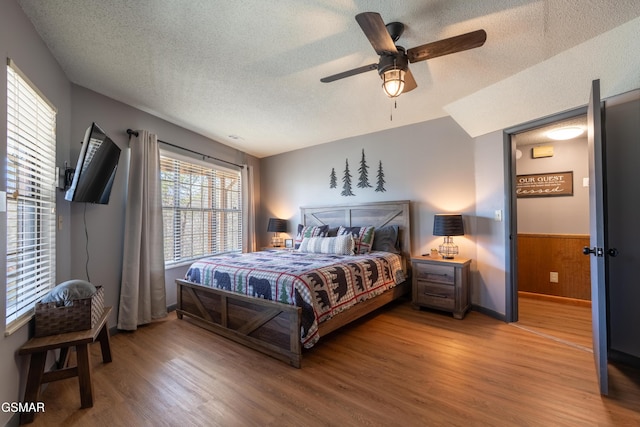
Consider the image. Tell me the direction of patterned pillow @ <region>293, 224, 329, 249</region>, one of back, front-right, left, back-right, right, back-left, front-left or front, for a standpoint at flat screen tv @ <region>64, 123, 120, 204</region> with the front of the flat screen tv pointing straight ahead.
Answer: front-left

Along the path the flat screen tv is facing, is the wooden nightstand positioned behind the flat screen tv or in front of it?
in front

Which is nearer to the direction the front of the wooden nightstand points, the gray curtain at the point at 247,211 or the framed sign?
the gray curtain

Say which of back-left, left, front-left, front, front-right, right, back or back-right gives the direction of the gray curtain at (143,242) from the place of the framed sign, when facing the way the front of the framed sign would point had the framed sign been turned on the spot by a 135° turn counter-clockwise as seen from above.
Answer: back

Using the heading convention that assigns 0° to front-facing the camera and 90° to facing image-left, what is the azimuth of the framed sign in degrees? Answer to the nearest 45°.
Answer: approximately 0°

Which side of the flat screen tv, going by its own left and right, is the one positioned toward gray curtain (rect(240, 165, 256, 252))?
left

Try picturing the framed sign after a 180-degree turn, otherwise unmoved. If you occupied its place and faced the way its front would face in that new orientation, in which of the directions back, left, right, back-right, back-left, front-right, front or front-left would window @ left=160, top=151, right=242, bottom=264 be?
back-left

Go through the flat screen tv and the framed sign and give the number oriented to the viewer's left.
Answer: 0

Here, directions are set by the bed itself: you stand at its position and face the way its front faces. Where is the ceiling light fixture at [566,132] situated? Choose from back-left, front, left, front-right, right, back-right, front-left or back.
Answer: back-left

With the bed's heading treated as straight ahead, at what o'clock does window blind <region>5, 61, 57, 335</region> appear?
The window blind is roughly at 1 o'clock from the bed.
